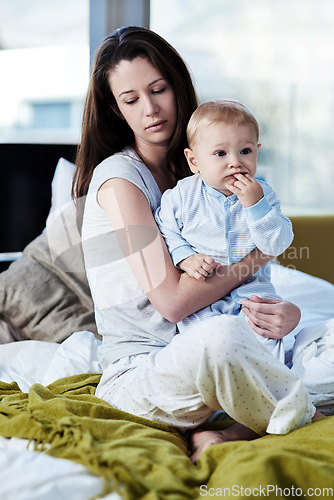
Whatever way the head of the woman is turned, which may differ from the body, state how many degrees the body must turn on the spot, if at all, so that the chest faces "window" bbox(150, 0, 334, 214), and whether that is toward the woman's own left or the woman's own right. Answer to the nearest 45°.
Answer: approximately 90° to the woman's own left

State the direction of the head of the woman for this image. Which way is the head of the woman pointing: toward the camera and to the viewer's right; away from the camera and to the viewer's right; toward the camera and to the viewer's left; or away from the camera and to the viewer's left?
toward the camera and to the viewer's right
